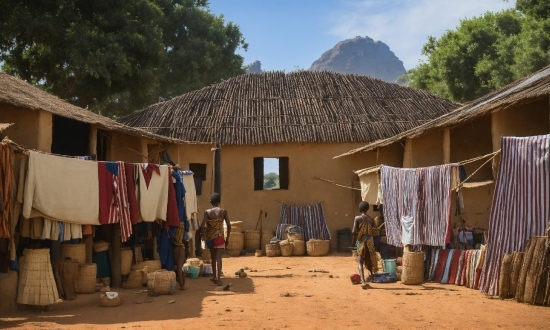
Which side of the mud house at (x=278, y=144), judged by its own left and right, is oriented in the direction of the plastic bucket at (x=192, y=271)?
front

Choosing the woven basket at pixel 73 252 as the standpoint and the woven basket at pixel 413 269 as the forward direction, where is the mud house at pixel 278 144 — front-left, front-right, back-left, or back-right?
front-left

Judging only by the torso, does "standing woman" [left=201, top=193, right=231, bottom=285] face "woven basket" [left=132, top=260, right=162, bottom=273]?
no

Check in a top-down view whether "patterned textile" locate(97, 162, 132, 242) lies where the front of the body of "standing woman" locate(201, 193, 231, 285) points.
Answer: no

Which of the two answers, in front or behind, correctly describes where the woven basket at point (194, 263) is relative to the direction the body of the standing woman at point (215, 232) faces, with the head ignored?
in front

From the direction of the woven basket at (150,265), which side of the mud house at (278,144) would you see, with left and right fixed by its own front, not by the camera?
front

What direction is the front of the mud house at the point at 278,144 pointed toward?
toward the camera

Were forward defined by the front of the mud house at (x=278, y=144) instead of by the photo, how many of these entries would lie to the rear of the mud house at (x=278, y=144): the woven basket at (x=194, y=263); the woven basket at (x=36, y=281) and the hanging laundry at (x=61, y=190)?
0

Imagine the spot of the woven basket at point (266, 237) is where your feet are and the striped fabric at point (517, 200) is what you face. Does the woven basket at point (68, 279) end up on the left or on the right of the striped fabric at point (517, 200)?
right
